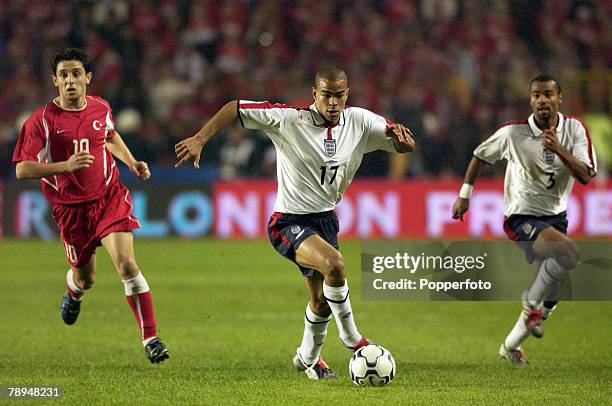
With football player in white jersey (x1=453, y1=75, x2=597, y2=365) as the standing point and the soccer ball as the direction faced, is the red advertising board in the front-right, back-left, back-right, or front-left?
back-right

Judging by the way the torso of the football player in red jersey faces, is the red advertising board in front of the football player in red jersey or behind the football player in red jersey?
behind

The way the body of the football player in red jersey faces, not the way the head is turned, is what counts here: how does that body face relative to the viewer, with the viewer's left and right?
facing the viewer

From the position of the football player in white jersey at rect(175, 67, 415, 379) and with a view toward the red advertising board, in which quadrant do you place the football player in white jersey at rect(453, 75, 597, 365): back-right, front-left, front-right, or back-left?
front-right

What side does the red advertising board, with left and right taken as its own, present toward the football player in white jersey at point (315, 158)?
front

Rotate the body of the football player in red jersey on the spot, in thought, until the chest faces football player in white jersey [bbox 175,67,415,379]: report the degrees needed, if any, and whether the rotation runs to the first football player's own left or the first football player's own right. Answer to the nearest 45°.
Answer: approximately 45° to the first football player's own left

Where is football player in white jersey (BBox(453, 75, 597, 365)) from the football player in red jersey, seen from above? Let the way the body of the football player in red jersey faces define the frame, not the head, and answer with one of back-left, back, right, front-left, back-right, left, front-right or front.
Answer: left

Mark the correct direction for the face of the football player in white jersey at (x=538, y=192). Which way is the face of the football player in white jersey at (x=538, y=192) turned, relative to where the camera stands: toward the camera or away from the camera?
toward the camera

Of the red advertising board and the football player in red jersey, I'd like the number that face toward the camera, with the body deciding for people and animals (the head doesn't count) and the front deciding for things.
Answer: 2

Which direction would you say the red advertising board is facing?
toward the camera

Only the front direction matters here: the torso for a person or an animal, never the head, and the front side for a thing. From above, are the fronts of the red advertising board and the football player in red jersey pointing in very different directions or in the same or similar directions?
same or similar directions

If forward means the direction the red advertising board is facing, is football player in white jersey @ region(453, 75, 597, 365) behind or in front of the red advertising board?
in front
